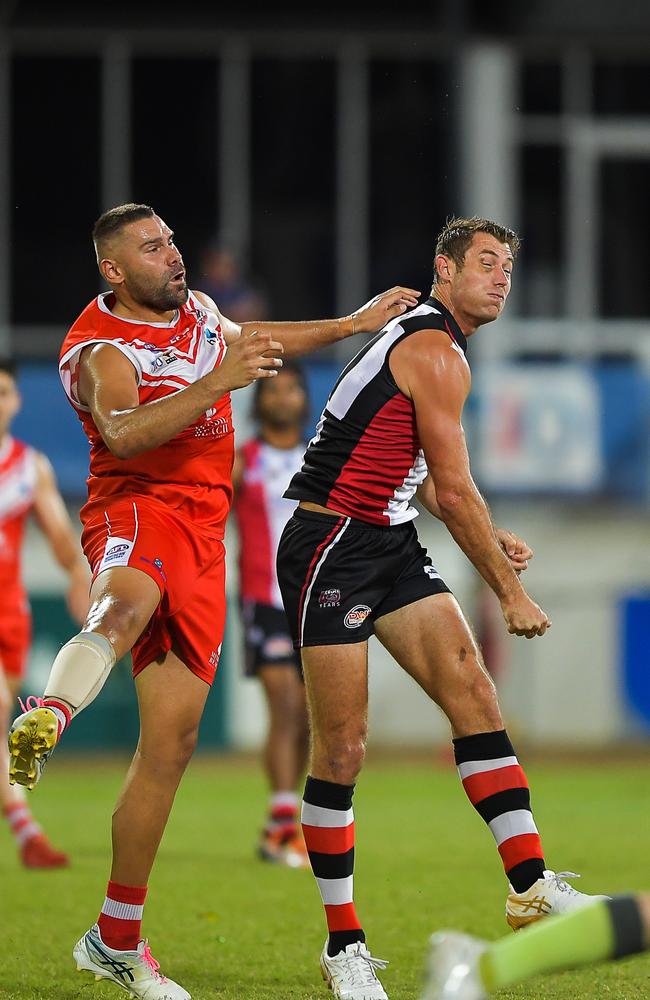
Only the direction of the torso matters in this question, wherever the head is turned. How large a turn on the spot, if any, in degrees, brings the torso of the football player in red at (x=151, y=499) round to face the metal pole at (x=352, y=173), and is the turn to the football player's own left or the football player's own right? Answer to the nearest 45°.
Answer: approximately 135° to the football player's own left

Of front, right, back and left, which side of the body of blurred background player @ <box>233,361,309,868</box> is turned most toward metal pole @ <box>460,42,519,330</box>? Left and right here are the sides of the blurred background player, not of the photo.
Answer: back

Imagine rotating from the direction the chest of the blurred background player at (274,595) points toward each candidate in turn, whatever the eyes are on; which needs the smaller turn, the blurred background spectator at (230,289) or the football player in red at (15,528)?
the football player in red

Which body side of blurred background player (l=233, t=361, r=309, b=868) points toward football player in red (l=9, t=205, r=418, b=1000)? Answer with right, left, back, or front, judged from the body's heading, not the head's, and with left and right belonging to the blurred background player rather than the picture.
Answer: front

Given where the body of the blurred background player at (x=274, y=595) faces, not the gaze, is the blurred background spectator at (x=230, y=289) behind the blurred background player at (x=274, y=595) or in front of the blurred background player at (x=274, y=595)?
behind

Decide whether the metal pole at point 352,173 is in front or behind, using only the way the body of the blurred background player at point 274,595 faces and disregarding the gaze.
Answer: behind

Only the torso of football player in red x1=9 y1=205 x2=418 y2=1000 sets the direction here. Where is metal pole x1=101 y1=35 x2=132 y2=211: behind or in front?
behind

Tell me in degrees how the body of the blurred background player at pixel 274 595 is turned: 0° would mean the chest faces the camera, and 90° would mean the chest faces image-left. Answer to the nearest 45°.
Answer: approximately 0°

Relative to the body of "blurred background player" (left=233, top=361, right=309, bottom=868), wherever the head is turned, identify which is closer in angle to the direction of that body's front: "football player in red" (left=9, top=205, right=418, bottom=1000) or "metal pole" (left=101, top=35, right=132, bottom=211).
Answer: the football player in red

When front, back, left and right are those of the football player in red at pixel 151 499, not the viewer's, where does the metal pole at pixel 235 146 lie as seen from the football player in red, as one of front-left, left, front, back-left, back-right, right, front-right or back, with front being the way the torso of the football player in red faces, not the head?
back-left

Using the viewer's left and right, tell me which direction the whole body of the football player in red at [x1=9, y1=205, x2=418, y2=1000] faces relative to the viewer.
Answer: facing the viewer and to the right of the viewer

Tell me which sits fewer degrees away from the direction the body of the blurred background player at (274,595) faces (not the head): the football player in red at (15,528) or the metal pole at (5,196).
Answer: the football player in red

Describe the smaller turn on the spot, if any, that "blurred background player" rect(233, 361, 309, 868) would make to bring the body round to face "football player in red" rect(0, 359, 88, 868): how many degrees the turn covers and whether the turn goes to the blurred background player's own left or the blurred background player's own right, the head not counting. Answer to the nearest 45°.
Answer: approximately 90° to the blurred background player's own right
